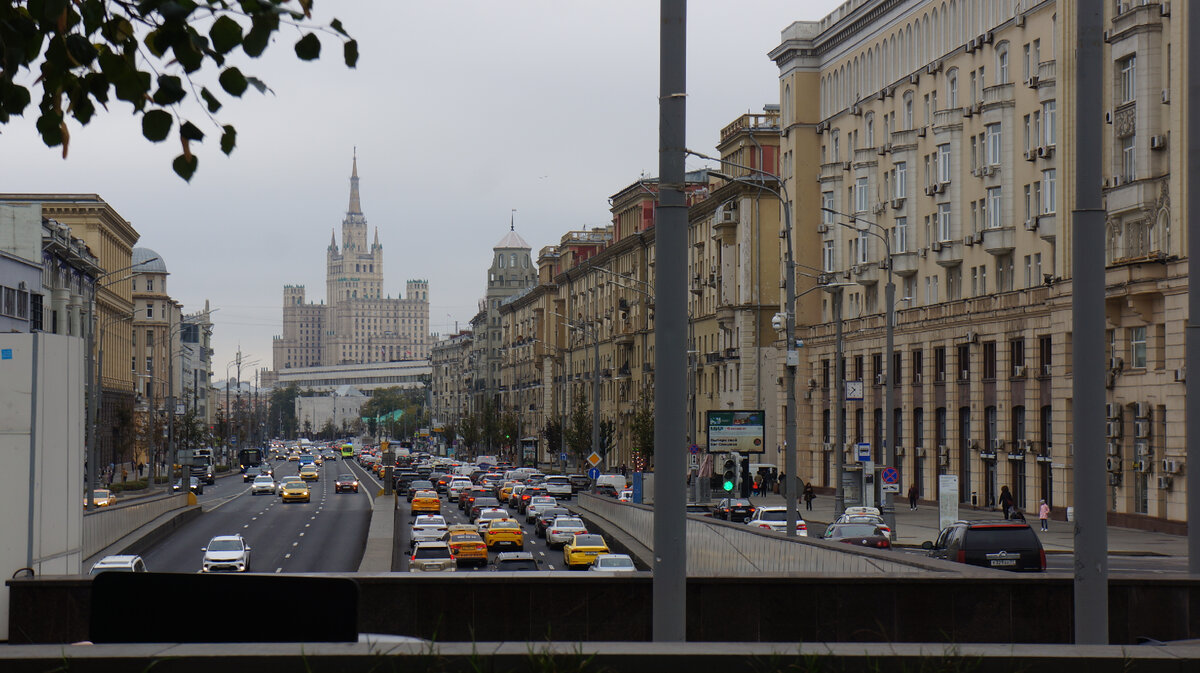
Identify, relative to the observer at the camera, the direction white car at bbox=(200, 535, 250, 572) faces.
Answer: facing the viewer

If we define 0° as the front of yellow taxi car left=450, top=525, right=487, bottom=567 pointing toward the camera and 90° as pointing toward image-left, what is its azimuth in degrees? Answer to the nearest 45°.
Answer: approximately 180°

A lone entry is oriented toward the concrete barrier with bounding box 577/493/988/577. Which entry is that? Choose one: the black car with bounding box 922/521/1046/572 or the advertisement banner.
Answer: the advertisement banner

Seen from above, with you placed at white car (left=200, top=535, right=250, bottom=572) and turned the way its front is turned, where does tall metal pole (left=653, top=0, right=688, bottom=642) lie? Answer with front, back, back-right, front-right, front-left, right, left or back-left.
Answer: front

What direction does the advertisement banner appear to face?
toward the camera

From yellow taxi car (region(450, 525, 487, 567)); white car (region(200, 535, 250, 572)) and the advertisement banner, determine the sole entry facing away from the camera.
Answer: the yellow taxi car

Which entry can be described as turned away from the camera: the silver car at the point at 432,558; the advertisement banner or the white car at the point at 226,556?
the silver car

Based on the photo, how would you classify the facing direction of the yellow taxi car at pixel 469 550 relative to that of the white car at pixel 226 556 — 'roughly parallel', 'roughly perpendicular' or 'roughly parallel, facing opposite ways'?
roughly parallel, facing opposite ways

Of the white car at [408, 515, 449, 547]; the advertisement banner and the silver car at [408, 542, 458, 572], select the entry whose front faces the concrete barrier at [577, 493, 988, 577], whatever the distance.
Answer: the advertisement banner

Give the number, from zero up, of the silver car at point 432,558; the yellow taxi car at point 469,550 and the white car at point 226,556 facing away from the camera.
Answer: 2

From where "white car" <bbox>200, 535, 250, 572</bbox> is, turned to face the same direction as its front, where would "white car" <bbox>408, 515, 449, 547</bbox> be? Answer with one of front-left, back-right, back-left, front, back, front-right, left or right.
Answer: back-left

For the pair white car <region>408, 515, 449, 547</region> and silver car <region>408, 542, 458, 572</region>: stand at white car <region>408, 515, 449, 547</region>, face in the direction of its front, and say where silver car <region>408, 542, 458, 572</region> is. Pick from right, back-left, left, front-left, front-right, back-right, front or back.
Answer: back

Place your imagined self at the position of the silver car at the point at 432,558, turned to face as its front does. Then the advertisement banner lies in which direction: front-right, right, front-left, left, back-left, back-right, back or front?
front-right

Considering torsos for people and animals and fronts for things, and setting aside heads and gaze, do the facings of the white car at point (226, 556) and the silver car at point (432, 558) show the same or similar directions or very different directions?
very different directions

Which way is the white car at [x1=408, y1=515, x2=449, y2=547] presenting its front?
away from the camera
